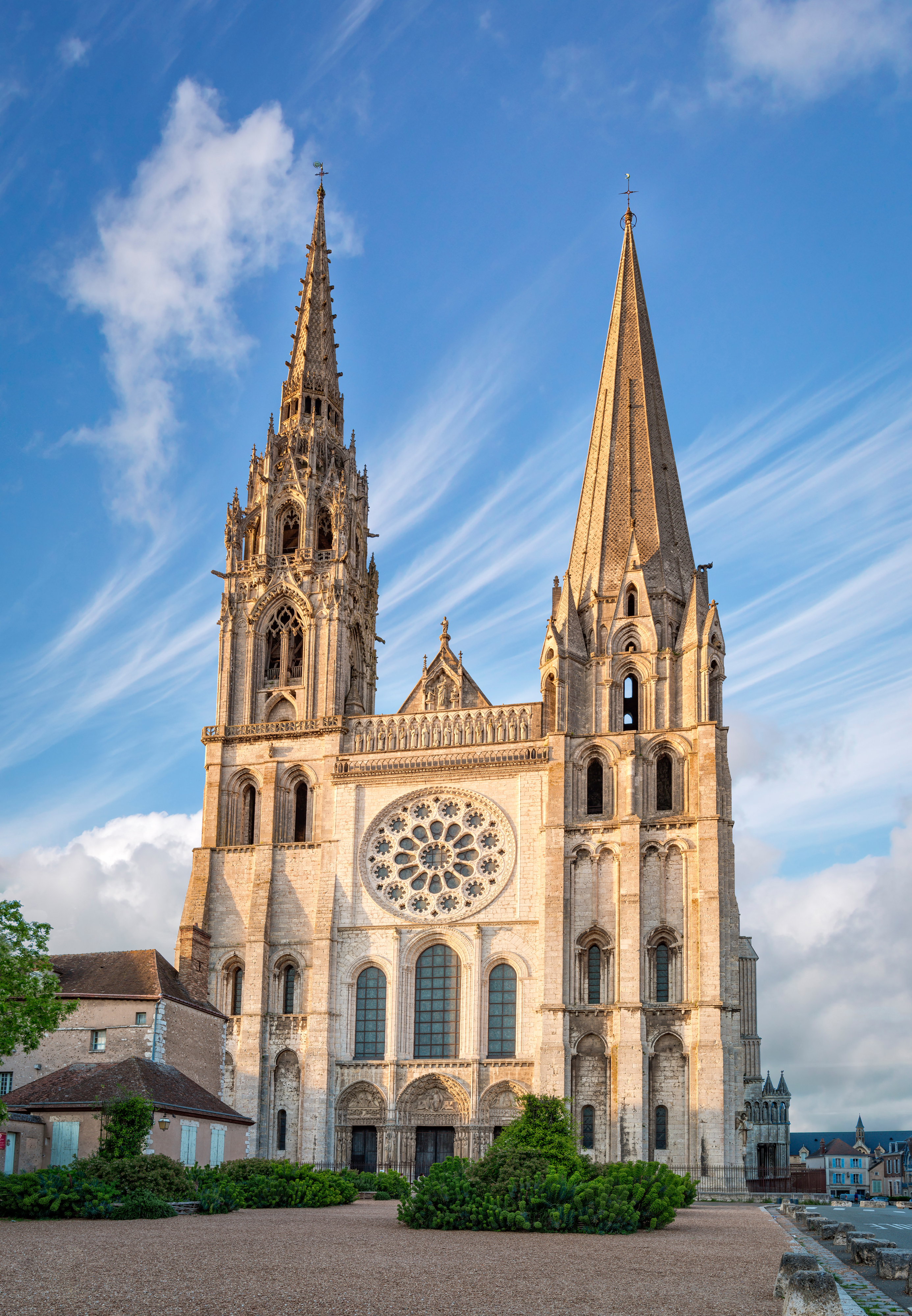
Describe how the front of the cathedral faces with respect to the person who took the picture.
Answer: facing the viewer

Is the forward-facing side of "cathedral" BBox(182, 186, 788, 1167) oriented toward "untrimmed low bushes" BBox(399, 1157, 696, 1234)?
yes

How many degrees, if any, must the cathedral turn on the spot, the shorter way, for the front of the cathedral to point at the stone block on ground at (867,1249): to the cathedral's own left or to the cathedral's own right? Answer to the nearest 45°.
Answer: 0° — it already faces it

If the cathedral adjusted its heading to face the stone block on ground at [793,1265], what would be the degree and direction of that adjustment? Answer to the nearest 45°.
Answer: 0° — it already faces it

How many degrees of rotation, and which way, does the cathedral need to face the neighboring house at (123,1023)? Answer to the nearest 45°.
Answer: approximately 45° to its right

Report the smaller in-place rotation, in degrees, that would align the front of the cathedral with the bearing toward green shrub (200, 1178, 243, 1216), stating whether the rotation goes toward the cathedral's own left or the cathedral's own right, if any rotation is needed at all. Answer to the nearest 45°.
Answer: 0° — it already faces it

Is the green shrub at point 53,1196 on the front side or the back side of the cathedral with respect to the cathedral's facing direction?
on the front side

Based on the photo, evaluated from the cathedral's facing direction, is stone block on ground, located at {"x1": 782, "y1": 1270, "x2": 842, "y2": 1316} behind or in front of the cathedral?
in front
